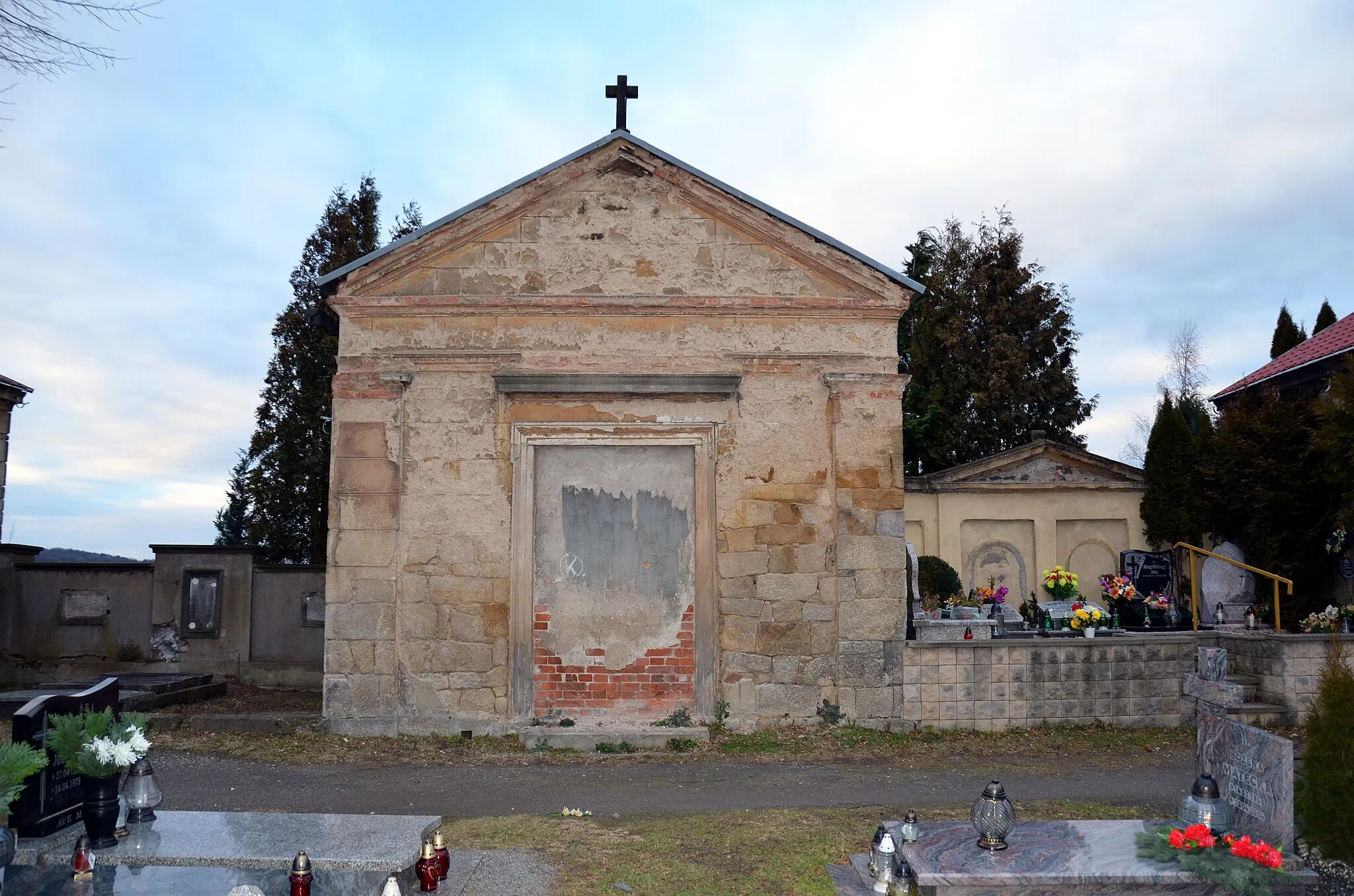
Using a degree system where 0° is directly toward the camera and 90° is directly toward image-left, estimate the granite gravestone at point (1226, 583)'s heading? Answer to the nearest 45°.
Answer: approximately 0°

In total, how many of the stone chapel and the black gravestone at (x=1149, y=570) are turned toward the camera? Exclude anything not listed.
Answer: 2

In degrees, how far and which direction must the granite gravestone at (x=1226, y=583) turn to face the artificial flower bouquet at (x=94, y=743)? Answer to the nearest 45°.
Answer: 0° — it already faces it

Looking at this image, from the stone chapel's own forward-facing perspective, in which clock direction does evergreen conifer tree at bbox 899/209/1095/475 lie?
The evergreen conifer tree is roughly at 7 o'clock from the stone chapel.

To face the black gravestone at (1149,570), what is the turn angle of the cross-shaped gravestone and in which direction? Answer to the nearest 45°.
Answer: approximately 135° to its right

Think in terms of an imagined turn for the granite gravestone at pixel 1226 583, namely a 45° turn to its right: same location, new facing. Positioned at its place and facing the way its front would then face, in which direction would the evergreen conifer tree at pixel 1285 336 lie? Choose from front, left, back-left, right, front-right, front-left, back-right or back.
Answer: back-right

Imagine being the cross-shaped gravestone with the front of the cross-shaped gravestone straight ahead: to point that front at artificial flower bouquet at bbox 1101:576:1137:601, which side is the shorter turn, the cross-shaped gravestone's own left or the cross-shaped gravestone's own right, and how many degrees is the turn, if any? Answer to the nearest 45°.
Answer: approximately 135° to the cross-shaped gravestone's own right

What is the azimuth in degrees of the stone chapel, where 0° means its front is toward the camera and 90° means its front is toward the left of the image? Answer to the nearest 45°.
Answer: approximately 0°

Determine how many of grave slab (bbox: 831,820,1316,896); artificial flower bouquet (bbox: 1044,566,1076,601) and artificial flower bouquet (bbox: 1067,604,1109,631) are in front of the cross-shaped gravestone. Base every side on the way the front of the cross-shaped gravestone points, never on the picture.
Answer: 1
